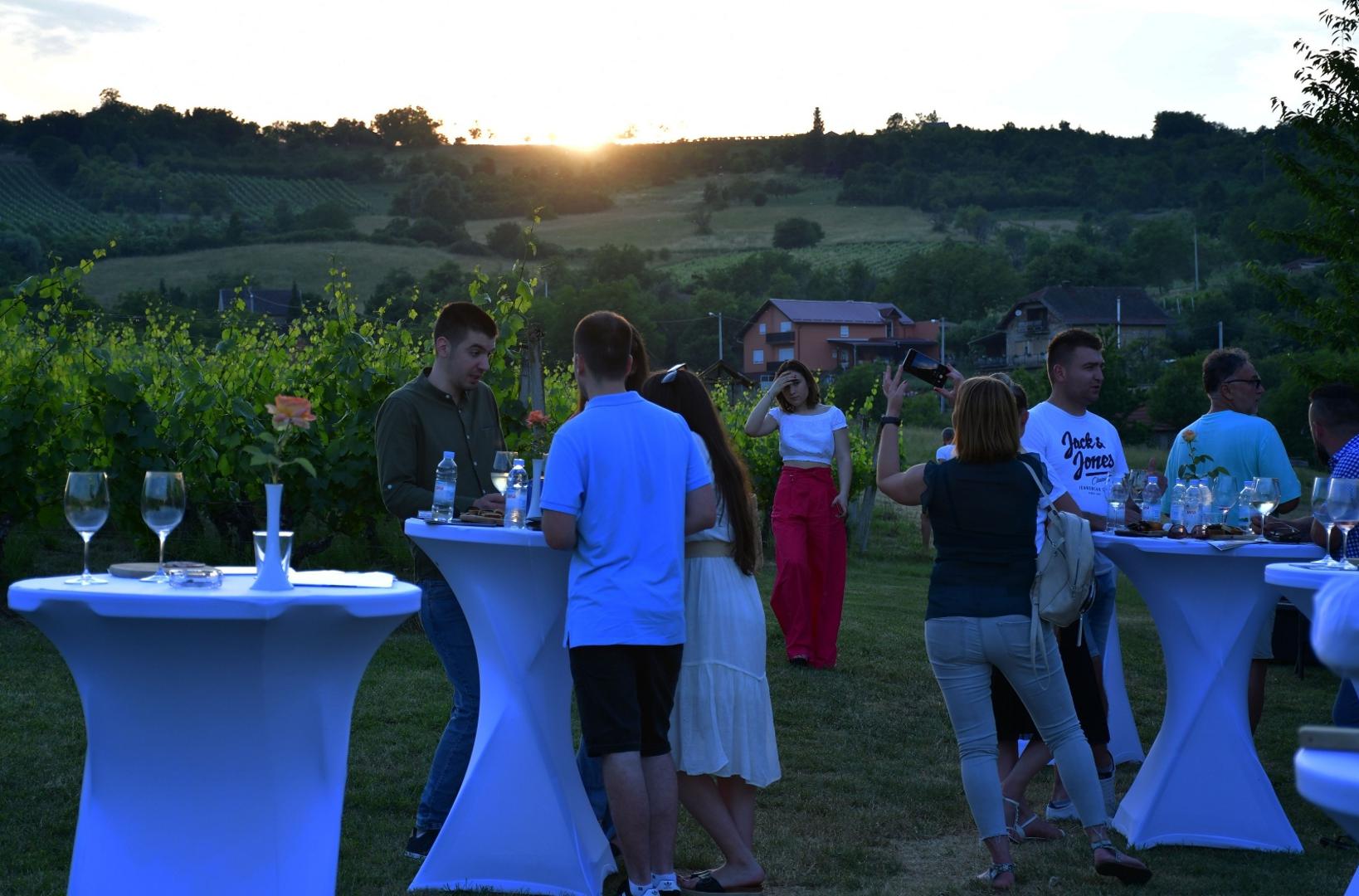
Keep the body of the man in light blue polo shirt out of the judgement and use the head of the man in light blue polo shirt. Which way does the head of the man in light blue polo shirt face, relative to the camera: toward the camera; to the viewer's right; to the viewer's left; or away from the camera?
away from the camera

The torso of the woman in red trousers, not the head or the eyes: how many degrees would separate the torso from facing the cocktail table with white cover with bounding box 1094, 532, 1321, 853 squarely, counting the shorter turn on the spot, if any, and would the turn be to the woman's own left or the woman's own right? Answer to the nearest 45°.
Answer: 0° — they already face it

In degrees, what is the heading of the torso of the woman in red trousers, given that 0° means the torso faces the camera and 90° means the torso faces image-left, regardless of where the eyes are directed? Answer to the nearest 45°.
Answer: approximately 0°

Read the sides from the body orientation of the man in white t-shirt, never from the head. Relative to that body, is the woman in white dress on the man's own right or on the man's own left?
on the man's own right

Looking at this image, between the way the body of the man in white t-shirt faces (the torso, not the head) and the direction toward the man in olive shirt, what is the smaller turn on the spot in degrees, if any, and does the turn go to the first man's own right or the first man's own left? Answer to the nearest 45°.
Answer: approximately 90° to the first man's own right

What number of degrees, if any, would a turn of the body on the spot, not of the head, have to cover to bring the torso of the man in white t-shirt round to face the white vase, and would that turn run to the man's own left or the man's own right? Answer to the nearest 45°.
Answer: approximately 90° to the man's own right

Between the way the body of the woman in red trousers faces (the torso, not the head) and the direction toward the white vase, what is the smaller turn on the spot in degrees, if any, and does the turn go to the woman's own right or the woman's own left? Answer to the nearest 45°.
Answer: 0° — they already face it

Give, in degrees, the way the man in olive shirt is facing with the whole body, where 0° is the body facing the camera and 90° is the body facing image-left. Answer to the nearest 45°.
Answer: approximately 315°

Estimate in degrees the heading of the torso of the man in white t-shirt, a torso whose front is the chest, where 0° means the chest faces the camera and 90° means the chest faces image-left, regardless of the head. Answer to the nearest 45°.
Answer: approximately 315°
